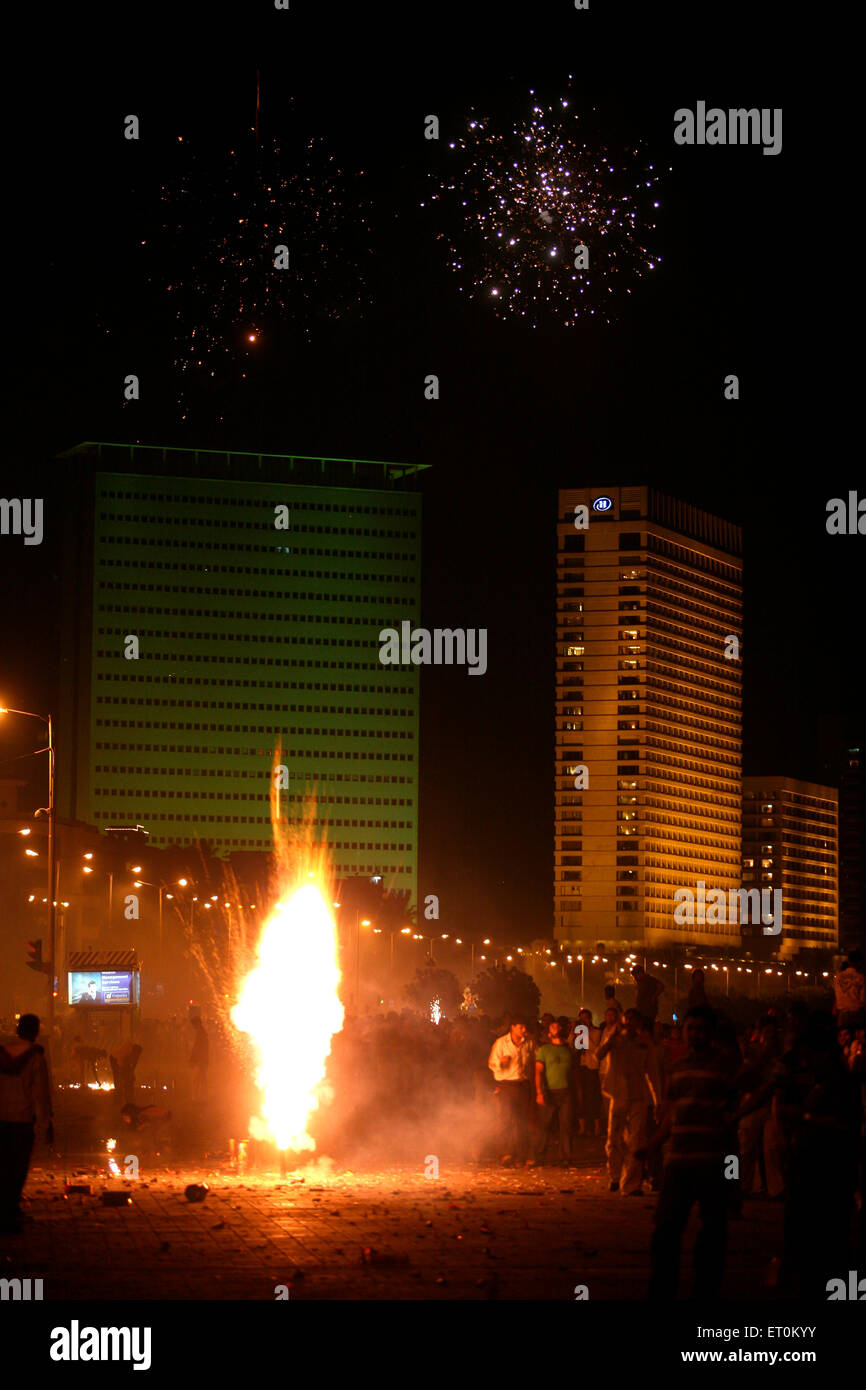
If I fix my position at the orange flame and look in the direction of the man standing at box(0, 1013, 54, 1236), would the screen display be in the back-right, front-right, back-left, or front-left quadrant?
back-right

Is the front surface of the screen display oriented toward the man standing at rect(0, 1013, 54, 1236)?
yes

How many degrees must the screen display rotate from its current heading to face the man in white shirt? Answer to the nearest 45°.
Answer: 0° — it already faces them

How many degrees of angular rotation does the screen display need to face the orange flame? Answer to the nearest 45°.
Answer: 0° — it already faces it

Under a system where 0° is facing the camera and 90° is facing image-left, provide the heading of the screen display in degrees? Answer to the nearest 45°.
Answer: approximately 0°
